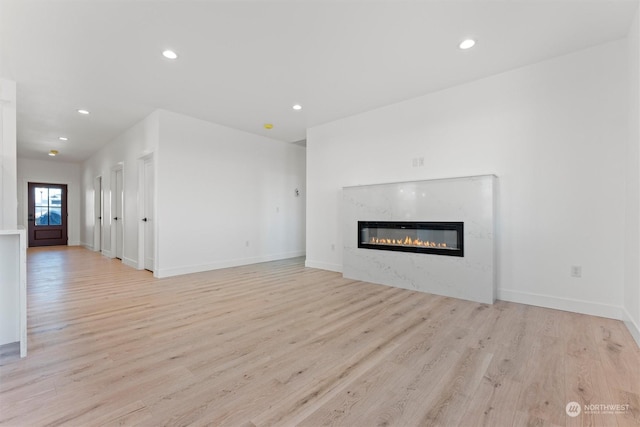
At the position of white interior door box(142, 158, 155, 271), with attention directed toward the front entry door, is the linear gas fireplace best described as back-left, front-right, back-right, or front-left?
back-right

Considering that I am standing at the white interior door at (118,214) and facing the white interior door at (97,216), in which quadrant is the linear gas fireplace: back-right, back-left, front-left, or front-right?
back-right

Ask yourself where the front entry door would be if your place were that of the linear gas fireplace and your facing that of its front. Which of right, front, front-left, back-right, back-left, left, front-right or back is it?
front-right

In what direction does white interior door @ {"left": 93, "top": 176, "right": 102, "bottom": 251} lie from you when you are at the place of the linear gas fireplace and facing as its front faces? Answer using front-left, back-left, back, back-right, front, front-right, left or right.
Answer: front-right

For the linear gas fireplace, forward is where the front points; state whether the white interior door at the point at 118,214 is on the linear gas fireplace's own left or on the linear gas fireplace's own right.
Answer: on the linear gas fireplace's own right
